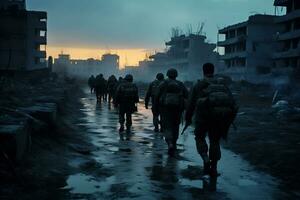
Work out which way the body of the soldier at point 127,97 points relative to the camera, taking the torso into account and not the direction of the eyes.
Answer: away from the camera

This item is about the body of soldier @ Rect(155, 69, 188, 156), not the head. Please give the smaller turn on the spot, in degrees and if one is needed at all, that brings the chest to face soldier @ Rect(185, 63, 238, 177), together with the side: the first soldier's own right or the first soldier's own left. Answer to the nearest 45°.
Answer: approximately 180°

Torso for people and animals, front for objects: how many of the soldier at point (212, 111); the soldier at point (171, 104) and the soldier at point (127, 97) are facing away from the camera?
3

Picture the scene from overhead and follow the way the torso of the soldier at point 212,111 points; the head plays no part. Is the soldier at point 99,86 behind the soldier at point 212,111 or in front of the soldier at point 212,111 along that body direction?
in front

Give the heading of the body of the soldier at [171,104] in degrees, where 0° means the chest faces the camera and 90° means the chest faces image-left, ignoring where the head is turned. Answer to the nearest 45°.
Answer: approximately 180°

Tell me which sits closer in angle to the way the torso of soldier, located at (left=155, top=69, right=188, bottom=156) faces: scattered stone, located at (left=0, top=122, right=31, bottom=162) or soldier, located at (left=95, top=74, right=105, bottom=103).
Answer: the soldier

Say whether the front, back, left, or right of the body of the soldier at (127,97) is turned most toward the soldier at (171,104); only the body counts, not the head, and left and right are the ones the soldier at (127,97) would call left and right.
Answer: back

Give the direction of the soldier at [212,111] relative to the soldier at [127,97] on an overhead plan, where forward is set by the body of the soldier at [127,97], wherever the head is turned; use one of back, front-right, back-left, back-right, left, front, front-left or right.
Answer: back

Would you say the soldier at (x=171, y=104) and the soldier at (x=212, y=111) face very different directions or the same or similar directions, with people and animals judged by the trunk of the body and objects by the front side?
same or similar directions

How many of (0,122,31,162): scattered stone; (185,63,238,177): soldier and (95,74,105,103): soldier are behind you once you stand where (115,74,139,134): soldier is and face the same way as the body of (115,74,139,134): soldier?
2

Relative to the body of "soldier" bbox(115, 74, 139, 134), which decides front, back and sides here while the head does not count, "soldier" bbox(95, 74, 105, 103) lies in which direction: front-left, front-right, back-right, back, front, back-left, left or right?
front

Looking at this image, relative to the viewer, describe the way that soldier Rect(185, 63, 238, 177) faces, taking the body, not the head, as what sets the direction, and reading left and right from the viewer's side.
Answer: facing away from the viewer

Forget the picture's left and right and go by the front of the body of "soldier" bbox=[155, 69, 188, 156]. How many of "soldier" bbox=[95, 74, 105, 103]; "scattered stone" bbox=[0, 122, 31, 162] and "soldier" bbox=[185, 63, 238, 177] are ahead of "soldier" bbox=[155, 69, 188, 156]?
1
